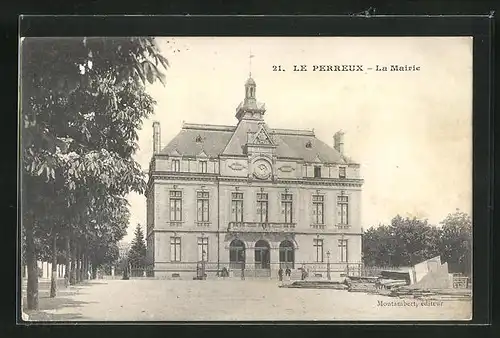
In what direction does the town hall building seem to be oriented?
toward the camera
